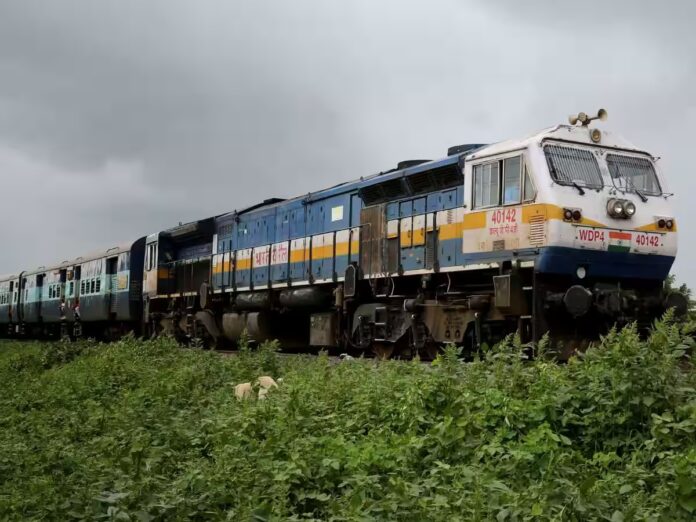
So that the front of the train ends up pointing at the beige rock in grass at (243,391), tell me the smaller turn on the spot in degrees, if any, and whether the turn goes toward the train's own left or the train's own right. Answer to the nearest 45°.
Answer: approximately 90° to the train's own right

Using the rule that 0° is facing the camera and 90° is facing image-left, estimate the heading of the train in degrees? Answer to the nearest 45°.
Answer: approximately 315°
